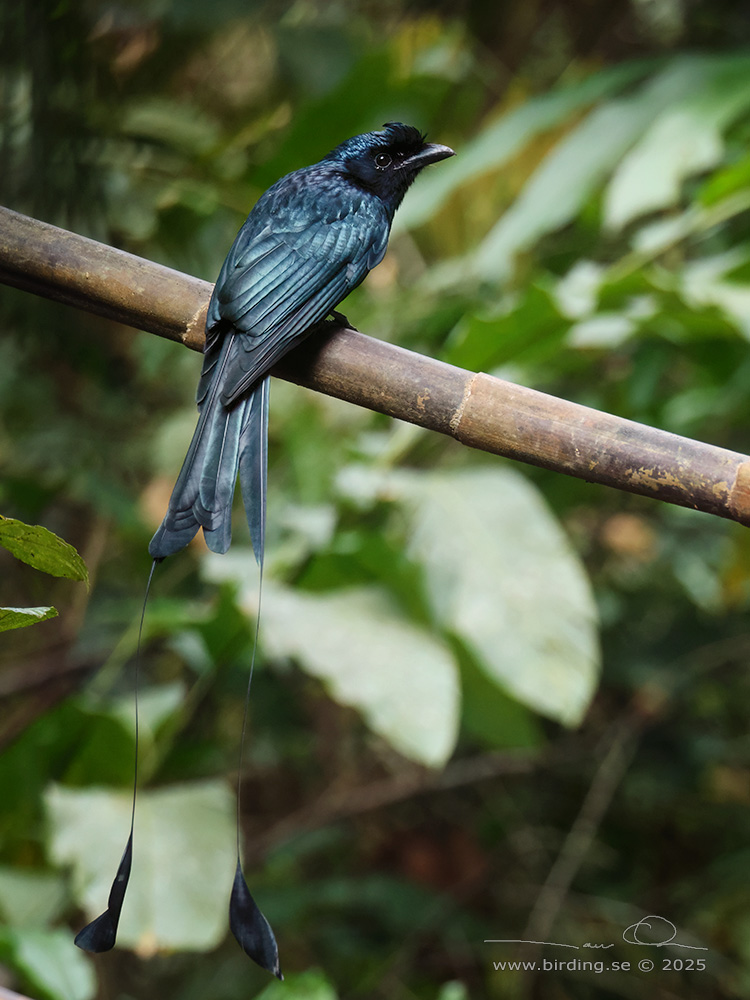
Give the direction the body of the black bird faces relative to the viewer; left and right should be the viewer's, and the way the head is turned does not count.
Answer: facing away from the viewer and to the right of the viewer

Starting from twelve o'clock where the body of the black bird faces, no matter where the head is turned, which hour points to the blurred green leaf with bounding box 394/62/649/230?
The blurred green leaf is roughly at 11 o'clock from the black bird.
